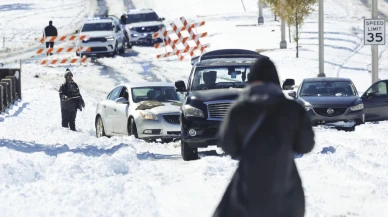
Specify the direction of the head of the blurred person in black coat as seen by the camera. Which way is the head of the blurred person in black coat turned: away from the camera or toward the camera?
away from the camera

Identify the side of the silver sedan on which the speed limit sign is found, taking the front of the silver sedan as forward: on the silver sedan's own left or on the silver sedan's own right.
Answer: on the silver sedan's own left

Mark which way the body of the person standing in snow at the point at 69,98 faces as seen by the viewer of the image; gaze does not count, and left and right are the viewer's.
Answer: facing the viewer

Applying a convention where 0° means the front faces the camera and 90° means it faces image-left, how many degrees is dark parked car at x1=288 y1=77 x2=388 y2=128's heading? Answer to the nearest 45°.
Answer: approximately 0°

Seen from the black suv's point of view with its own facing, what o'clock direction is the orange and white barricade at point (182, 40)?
The orange and white barricade is roughly at 6 o'clock from the black suv.

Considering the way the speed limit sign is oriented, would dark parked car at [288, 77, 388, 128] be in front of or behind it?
in front

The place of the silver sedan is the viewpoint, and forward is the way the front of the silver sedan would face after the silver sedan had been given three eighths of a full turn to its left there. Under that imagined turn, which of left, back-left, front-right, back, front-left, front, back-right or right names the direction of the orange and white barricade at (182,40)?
front

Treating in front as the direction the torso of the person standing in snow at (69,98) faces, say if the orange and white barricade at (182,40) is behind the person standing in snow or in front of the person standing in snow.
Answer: behind

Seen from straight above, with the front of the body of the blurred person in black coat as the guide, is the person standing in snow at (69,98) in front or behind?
in front

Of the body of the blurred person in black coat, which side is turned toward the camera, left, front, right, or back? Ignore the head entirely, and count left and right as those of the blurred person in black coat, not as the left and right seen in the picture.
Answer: back

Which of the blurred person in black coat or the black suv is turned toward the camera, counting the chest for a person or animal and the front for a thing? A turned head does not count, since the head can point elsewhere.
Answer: the black suv

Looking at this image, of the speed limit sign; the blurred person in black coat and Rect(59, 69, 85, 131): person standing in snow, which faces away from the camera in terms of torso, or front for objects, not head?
the blurred person in black coat

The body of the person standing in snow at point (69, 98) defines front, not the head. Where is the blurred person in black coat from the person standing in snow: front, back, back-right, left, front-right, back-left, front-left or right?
front

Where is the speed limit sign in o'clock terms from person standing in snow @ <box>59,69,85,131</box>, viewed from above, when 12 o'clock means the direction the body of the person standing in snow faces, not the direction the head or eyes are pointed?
The speed limit sign is roughly at 8 o'clock from the person standing in snow.

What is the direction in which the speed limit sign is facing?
toward the camera

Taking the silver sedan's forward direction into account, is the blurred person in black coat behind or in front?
in front
